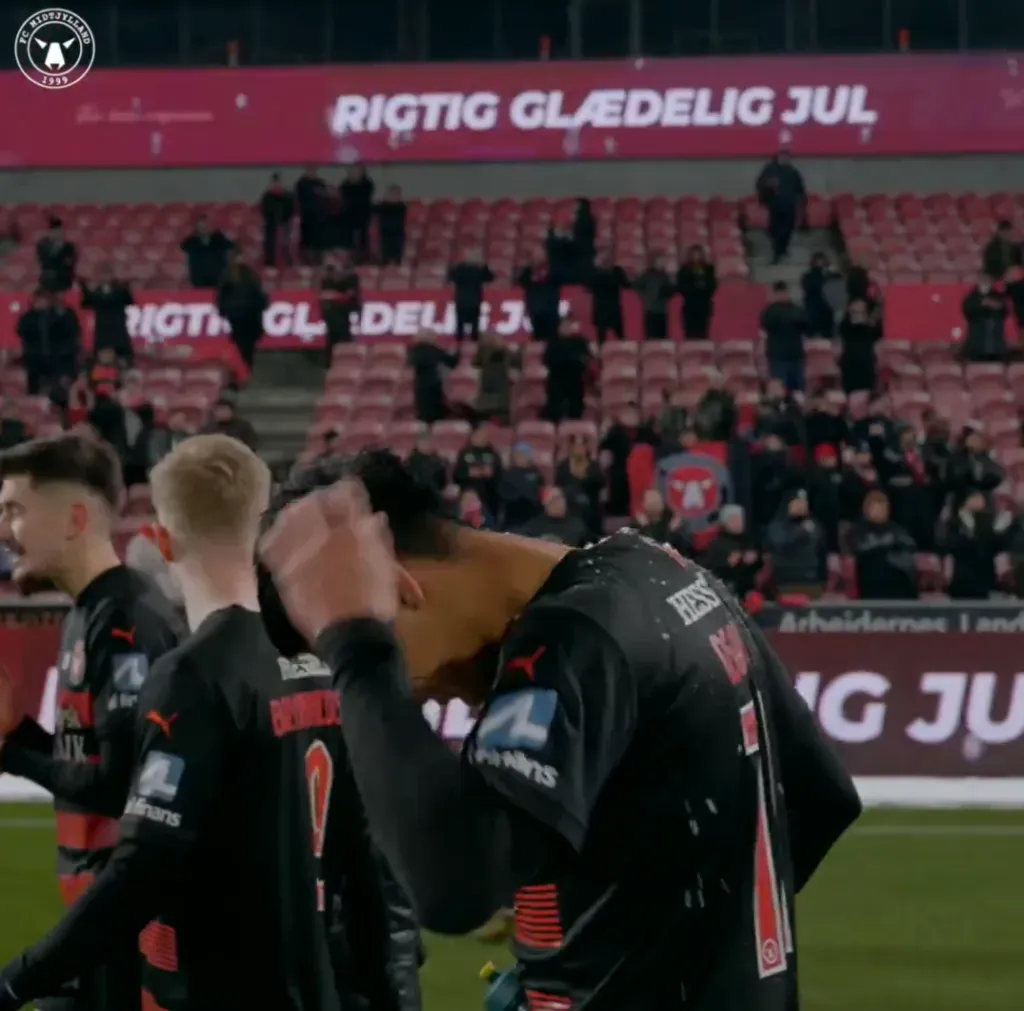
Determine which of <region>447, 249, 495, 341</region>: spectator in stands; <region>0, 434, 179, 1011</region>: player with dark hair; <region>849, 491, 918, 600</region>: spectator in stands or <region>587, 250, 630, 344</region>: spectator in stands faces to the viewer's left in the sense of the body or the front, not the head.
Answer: the player with dark hair

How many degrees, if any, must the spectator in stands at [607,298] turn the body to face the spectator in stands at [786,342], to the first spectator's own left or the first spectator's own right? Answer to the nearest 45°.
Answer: approximately 45° to the first spectator's own left

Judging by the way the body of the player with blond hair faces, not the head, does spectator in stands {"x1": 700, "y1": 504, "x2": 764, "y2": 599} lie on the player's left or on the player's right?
on the player's right

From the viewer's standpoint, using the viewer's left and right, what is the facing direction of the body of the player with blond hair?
facing away from the viewer and to the left of the viewer

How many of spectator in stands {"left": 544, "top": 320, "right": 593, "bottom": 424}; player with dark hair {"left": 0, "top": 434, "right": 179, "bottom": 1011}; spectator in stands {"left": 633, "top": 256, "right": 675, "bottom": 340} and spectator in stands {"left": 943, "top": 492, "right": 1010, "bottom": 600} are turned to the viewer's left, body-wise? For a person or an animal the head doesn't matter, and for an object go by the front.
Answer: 1

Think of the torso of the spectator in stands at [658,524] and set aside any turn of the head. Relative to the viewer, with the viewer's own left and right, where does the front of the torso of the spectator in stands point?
facing the viewer

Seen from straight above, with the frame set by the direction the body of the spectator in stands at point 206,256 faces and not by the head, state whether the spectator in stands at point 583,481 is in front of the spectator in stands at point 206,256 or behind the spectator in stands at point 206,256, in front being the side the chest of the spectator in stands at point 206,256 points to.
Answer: in front

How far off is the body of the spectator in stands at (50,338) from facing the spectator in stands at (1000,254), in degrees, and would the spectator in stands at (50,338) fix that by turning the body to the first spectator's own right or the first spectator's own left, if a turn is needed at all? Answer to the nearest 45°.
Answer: approximately 90° to the first spectator's own left

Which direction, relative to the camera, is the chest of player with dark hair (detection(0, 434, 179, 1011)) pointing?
to the viewer's left

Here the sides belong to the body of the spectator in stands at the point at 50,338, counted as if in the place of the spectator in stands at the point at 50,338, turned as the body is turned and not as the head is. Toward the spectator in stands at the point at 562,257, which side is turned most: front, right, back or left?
left
